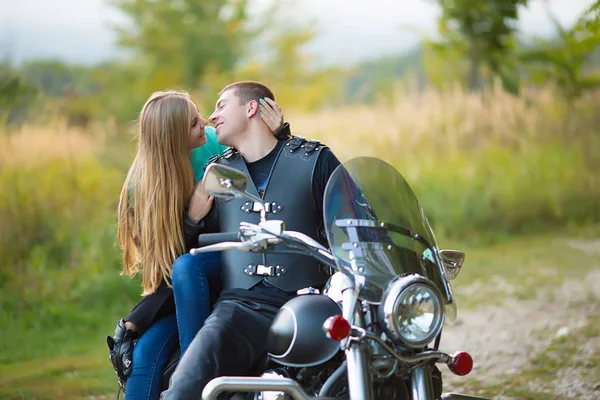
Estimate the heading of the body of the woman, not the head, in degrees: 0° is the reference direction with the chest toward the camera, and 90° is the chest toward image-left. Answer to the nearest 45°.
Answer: approximately 270°

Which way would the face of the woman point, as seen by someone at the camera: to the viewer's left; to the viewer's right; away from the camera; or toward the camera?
to the viewer's right
